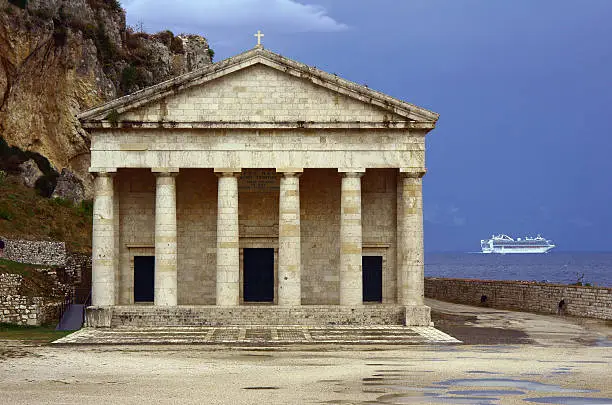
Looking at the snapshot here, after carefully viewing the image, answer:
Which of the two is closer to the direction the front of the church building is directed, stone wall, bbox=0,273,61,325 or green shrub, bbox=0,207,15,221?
the stone wall

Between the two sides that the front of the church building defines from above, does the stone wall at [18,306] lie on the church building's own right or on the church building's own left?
on the church building's own right

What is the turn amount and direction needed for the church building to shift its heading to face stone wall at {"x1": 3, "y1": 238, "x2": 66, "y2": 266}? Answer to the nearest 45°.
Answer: approximately 135° to its right

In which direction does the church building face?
toward the camera

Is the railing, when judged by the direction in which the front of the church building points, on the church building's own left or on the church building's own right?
on the church building's own right

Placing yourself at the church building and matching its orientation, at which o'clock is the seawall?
The seawall is roughly at 8 o'clock from the church building.

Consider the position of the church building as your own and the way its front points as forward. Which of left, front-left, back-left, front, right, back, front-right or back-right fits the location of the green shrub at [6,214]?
back-right

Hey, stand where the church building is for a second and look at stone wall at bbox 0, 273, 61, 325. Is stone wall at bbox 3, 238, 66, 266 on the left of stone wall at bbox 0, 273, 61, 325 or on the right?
right
